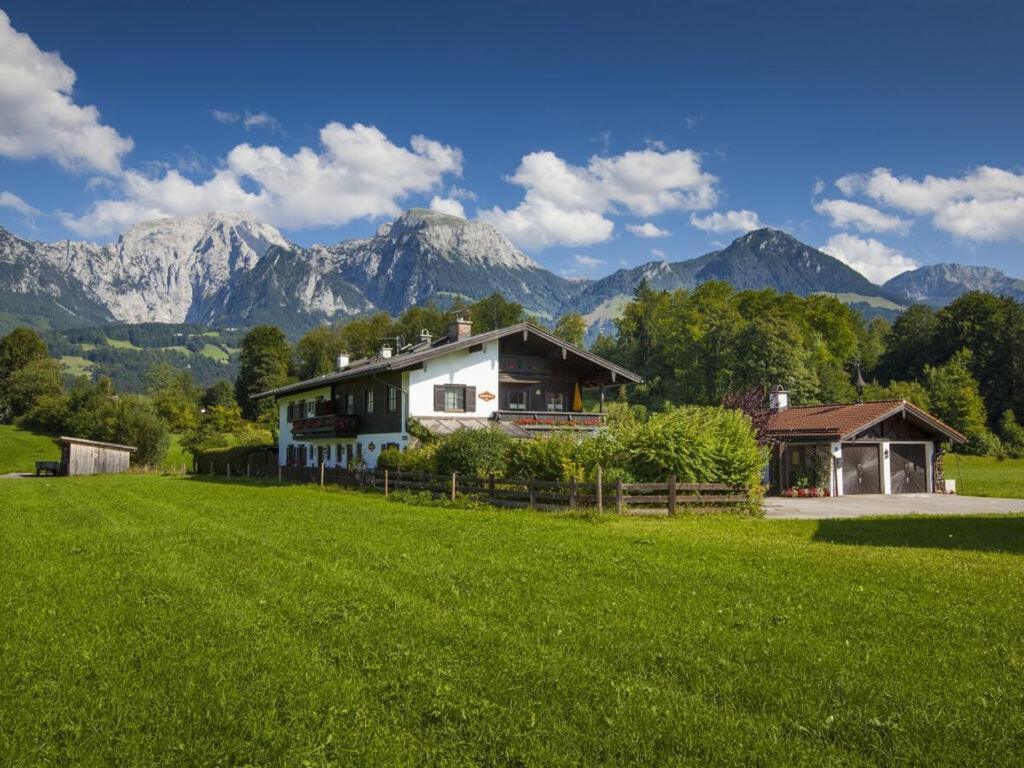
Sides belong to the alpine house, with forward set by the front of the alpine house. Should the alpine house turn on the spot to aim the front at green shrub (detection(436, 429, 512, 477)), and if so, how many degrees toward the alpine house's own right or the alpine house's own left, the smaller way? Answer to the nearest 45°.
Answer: approximately 45° to the alpine house's own right

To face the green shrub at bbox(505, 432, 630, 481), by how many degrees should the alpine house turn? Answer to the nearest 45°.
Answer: approximately 45° to its right

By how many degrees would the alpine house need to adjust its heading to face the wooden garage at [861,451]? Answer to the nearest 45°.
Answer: approximately 45° to its left

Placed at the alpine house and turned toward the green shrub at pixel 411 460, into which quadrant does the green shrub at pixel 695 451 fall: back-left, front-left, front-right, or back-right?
front-left

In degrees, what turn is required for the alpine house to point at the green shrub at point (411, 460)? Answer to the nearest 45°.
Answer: approximately 45° to its right

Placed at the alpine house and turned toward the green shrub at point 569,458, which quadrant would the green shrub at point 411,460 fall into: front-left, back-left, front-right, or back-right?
front-right

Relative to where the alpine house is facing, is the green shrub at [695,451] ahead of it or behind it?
ahead
